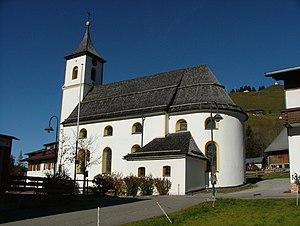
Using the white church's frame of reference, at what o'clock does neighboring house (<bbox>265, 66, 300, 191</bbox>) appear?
The neighboring house is roughly at 6 o'clock from the white church.

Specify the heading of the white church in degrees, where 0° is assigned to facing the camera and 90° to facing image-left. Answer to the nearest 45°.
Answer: approximately 135°

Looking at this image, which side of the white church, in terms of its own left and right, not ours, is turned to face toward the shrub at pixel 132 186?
left
